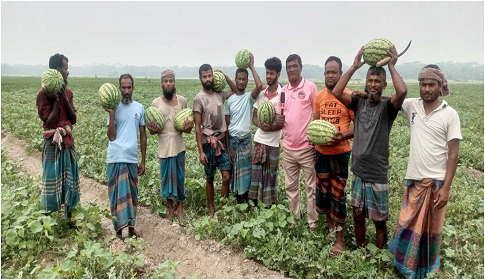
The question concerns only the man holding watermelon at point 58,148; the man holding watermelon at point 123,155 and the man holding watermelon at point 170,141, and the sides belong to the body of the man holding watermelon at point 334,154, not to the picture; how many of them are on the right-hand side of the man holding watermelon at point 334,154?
3

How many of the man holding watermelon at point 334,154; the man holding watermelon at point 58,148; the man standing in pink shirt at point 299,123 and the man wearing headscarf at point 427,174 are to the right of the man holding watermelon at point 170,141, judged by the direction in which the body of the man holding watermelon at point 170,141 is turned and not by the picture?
1

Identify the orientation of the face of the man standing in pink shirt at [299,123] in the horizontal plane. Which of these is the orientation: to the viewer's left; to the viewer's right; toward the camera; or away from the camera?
toward the camera

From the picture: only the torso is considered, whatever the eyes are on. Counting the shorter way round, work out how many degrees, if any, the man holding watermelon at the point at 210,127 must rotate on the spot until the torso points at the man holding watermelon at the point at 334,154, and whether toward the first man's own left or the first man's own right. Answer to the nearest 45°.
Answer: approximately 45° to the first man's own left

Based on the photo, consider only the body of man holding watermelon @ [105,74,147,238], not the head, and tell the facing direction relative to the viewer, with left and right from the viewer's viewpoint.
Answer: facing the viewer

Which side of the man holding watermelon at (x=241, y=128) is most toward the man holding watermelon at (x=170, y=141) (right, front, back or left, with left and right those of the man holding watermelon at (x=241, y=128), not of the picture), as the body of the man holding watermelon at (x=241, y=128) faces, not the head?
right

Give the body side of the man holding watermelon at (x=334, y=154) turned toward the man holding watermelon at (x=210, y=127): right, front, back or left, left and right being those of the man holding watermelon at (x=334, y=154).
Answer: right

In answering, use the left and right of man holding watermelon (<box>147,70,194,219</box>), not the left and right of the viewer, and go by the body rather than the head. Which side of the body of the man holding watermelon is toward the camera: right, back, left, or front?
front

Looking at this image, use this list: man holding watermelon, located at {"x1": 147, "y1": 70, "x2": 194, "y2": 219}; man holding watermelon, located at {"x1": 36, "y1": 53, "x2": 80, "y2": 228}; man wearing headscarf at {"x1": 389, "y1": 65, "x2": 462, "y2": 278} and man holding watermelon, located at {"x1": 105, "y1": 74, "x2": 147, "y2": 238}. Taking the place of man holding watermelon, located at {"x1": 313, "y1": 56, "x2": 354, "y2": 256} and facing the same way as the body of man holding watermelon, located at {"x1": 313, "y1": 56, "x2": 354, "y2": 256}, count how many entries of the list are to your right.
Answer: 3

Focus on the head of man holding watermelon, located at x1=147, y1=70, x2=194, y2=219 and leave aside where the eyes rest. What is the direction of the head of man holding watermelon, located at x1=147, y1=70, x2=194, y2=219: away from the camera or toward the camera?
toward the camera

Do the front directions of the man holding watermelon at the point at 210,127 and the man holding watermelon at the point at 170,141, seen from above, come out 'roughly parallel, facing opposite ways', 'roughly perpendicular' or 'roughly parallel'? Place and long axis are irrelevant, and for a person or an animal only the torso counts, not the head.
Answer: roughly parallel

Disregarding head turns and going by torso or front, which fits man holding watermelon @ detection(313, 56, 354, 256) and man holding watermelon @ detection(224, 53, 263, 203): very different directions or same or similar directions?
same or similar directions

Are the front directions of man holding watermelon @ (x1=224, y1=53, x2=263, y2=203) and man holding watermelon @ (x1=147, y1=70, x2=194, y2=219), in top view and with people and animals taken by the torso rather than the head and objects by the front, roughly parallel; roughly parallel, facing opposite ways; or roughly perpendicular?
roughly parallel

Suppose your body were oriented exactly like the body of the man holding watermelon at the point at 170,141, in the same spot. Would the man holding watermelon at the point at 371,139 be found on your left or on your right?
on your left

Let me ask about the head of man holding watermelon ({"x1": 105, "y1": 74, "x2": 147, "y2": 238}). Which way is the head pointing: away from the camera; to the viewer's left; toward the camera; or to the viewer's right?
toward the camera

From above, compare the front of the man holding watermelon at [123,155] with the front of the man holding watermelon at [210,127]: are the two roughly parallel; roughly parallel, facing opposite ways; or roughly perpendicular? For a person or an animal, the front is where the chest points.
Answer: roughly parallel

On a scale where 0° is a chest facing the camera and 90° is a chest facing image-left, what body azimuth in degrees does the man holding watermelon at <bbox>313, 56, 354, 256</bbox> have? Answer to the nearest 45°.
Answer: approximately 0°
